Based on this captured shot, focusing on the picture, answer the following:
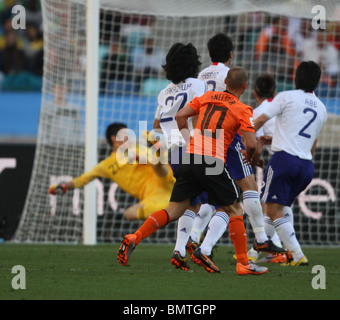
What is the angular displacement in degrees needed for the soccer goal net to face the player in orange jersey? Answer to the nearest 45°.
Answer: approximately 45° to its right

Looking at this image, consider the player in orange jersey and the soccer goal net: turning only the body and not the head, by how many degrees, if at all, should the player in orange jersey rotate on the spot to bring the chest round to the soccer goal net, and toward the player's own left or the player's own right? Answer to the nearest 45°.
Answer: approximately 45° to the player's own left

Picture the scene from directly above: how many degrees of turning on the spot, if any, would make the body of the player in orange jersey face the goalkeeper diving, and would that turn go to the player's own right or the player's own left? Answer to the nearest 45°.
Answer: approximately 45° to the player's own left

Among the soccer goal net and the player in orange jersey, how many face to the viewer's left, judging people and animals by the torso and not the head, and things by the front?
0

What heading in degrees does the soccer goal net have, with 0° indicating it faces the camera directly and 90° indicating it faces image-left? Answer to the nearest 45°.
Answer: approximately 315°

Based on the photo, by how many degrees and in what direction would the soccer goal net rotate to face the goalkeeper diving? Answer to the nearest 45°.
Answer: approximately 45° to its right

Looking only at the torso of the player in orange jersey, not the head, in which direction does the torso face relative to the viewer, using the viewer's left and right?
facing away from the viewer and to the right of the viewer

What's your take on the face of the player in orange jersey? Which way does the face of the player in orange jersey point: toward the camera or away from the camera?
away from the camera
